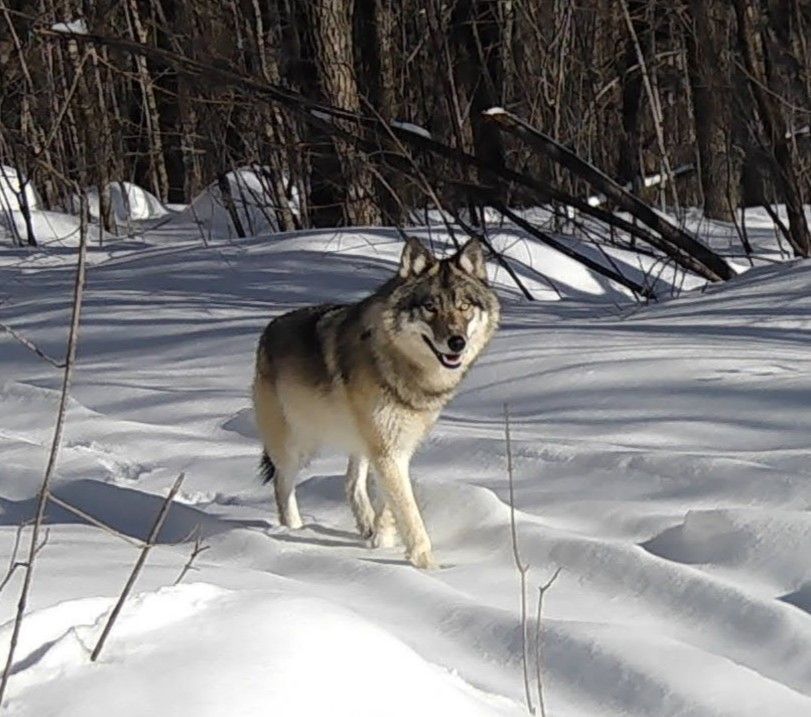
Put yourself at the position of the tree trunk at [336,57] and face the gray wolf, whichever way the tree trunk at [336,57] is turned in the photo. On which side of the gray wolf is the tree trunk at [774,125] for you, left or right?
left

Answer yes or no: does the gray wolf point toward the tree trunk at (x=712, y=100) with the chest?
no

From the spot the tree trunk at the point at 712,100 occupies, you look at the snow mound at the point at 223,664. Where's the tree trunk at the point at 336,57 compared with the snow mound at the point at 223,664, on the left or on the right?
right

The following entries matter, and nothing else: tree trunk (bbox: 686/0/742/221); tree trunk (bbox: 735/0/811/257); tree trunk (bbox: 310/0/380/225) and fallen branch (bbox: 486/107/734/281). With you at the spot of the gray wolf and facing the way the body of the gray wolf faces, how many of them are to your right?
0

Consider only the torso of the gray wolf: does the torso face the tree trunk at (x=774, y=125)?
no

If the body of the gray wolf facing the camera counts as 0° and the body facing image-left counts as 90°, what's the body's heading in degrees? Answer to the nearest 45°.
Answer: approximately 315°

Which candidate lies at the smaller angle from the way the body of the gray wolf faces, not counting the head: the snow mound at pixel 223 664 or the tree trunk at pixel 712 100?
the snow mound

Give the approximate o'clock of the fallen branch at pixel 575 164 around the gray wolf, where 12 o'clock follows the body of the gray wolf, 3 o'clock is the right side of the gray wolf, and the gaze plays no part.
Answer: The fallen branch is roughly at 8 o'clock from the gray wolf.

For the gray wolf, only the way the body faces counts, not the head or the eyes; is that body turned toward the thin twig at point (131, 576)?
no

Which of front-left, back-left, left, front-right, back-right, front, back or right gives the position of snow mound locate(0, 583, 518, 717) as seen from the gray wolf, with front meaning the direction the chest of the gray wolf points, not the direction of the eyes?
front-right
